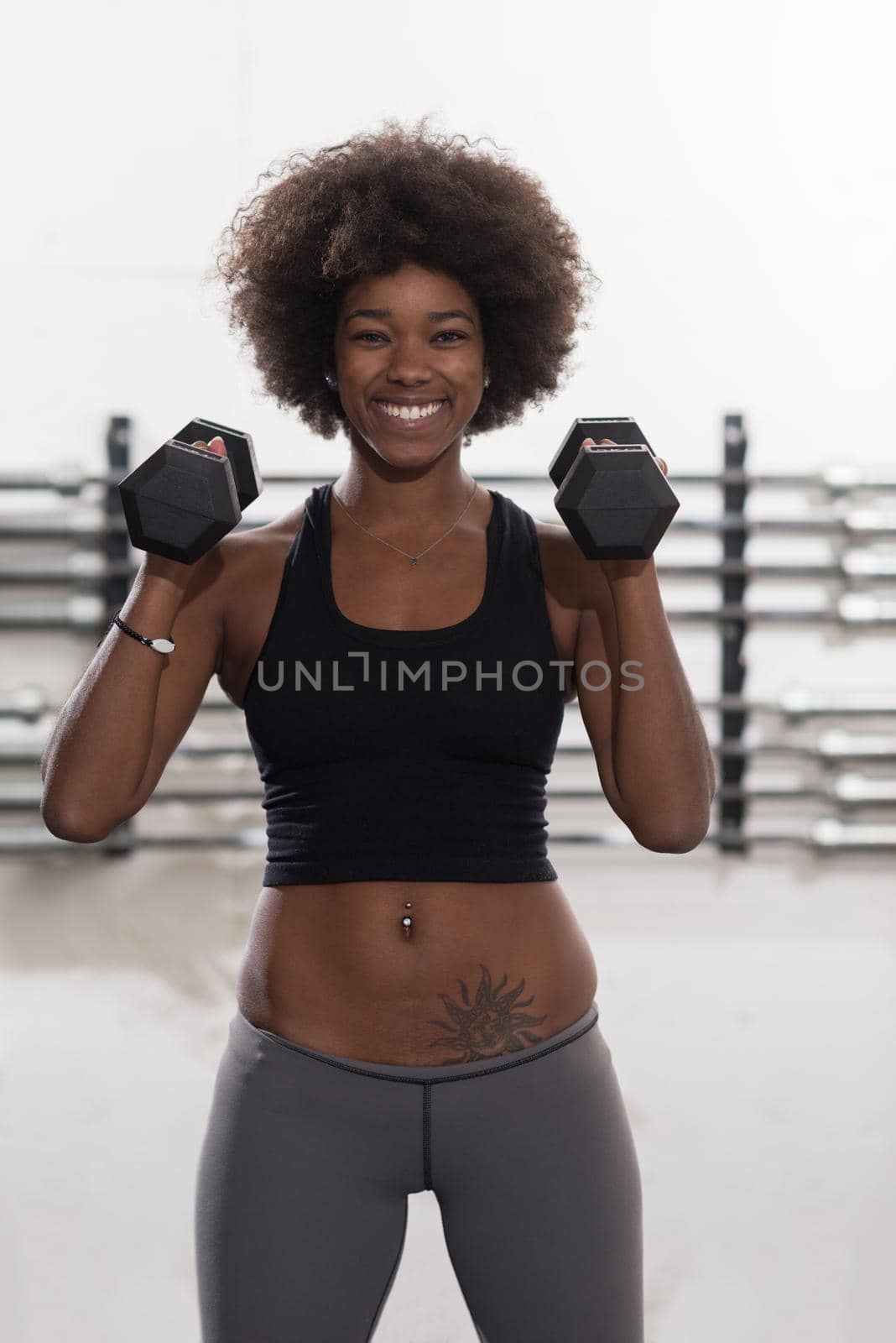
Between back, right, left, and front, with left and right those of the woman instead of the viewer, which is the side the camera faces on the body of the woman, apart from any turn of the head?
front
